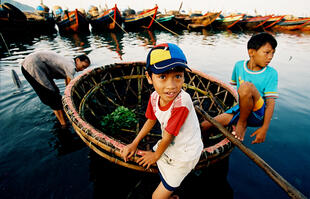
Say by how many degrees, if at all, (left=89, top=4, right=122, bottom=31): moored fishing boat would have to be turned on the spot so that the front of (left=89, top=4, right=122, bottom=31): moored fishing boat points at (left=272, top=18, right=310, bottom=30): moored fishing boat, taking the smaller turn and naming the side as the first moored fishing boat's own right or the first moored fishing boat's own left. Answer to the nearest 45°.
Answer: approximately 45° to the first moored fishing boat's own left

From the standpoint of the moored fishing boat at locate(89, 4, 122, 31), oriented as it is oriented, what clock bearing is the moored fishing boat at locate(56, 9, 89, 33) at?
the moored fishing boat at locate(56, 9, 89, 33) is roughly at 4 o'clock from the moored fishing boat at locate(89, 4, 122, 31).

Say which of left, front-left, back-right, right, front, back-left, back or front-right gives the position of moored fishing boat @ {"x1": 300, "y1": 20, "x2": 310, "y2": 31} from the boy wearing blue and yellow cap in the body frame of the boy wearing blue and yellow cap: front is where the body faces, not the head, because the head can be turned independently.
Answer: back

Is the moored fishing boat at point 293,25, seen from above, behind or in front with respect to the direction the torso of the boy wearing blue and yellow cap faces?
behind

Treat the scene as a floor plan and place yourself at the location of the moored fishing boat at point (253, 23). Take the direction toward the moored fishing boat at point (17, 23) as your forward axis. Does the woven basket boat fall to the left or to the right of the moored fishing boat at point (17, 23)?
left

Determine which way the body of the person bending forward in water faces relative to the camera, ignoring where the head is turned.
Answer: to the viewer's right
